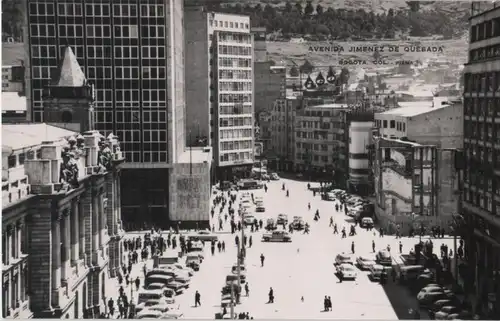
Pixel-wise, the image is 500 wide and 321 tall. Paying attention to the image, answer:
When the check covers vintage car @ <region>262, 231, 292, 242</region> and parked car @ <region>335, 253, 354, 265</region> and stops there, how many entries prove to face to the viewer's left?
1

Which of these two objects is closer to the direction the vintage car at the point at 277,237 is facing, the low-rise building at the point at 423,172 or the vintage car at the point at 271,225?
the vintage car

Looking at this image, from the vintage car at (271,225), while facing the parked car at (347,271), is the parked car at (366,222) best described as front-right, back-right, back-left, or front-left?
front-left

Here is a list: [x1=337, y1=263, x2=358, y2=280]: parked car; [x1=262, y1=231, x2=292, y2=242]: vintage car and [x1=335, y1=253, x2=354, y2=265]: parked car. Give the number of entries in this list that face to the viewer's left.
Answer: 1

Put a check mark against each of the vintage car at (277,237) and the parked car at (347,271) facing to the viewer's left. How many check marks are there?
1

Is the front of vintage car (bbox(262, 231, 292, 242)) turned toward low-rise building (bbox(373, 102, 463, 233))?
no

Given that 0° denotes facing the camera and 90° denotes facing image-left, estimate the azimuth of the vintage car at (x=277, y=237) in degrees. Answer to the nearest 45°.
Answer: approximately 90°

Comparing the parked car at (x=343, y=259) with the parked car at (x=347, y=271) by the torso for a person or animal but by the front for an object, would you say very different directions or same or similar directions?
same or similar directions

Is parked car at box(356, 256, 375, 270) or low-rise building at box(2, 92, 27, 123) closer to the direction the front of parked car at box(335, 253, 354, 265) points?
the parked car

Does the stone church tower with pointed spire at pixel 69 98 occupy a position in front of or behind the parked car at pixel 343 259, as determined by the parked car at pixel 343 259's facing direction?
behind
